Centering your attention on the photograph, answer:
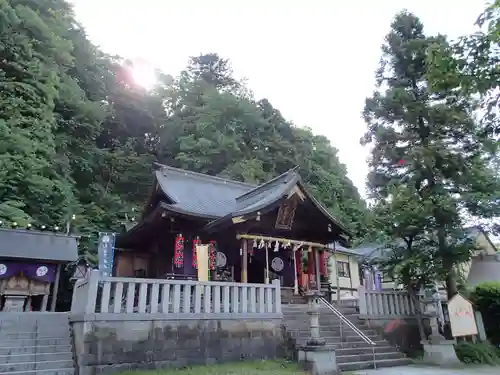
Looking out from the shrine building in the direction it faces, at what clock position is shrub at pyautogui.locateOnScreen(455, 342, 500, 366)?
The shrub is roughly at 11 o'clock from the shrine building.

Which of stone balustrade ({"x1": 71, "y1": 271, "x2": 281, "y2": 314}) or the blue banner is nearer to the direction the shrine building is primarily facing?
the stone balustrade

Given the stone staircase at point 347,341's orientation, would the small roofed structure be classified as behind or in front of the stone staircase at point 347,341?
behind

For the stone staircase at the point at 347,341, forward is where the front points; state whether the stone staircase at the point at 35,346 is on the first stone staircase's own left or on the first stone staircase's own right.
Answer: on the first stone staircase's own right

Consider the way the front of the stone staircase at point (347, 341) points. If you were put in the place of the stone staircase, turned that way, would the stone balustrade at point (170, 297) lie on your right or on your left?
on your right

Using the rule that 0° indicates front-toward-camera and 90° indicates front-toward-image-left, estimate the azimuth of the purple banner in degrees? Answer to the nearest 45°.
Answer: approximately 0°

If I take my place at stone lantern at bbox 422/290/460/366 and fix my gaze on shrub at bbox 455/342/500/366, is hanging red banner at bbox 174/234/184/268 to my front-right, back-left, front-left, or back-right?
back-left

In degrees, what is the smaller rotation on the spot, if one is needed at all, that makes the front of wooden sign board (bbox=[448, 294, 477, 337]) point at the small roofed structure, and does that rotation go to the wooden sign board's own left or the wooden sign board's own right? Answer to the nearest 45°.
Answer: approximately 90° to the wooden sign board's own right

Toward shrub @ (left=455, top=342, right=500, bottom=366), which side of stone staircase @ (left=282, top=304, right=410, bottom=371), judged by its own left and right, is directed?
left

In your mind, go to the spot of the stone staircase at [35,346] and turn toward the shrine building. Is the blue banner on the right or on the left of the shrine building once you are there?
left

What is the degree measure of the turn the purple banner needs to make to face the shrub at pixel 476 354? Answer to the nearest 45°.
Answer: approximately 45° to its left

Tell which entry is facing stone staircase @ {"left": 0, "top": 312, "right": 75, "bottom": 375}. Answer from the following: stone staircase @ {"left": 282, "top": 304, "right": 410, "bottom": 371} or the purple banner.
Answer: the purple banner

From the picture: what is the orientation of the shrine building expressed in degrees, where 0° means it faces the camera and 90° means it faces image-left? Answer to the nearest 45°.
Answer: approximately 315°
